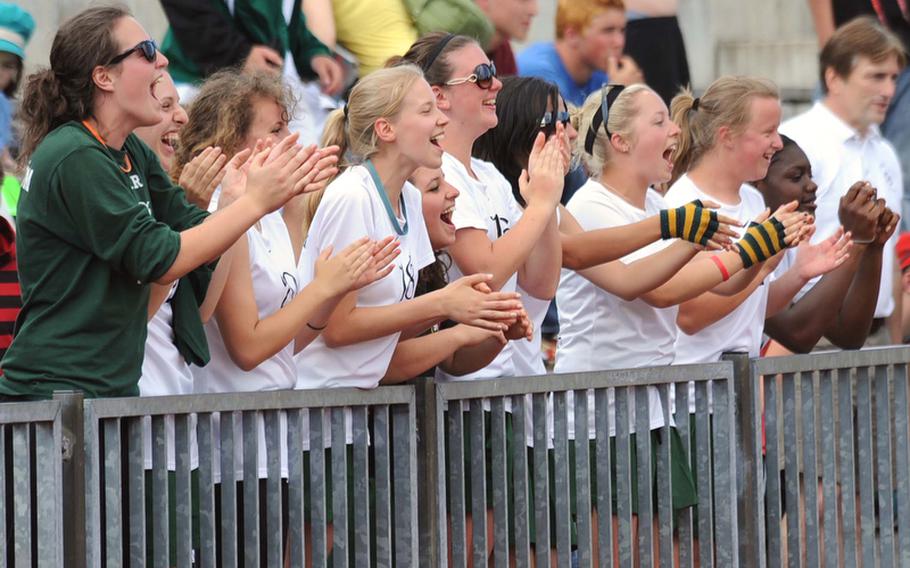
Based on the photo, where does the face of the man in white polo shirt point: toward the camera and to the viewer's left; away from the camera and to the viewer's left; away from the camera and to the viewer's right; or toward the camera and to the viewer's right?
toward the camera and to the viewer's right

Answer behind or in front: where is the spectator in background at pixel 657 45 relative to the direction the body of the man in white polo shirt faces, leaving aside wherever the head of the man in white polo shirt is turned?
behind

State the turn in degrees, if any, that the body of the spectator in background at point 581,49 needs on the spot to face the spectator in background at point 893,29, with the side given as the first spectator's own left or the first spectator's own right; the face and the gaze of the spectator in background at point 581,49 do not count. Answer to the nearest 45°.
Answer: approximately 90° to the first spectator's own left

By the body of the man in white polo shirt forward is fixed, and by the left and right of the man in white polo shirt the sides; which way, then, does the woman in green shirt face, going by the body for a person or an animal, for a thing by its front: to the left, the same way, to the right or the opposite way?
to the left

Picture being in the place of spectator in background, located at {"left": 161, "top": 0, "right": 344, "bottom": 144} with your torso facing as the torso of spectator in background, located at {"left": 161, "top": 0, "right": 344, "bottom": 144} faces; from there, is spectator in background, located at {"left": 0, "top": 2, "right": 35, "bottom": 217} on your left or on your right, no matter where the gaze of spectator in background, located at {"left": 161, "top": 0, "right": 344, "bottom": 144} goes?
on your right

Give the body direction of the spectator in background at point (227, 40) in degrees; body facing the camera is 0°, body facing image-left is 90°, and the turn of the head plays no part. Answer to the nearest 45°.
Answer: approximately 315°

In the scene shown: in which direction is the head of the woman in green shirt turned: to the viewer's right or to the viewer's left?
to the viewer's right

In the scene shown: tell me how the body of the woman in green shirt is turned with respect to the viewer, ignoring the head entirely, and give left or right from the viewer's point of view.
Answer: facing to the right of the viewer

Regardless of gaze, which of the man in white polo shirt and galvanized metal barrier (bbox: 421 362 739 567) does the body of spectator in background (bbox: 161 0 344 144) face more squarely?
the galvanized metal barrier

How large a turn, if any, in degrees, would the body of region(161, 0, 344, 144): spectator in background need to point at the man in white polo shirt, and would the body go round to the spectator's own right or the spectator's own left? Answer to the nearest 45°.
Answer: approximately 45° to the spectator's own left
